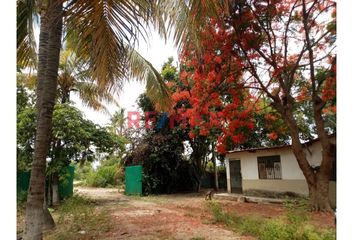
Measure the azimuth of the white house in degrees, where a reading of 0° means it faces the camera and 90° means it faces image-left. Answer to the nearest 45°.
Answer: approximately 45°

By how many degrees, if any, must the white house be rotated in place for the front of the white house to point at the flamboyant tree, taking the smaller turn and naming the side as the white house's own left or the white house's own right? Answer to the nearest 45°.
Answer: approximately 45° to the white house's own left

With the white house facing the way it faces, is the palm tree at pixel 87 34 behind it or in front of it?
in front
